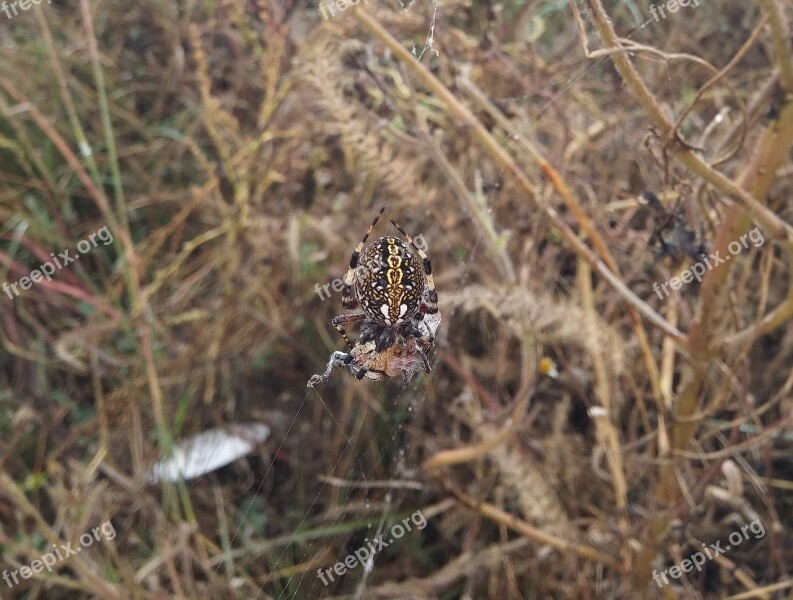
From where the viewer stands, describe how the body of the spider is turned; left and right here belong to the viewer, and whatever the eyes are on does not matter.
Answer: facing the viewer
